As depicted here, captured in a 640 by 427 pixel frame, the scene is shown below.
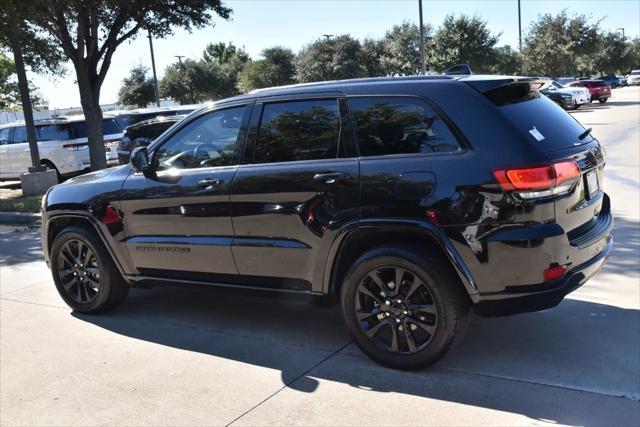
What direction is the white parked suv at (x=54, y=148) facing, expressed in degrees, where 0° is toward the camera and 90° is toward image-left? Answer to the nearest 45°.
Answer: approximately 135°

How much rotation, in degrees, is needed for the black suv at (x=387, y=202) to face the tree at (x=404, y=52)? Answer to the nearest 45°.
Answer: approximately 45° to its right

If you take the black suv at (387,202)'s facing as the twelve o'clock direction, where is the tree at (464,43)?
The tree is roughly at 2 o'clock from the black suv.

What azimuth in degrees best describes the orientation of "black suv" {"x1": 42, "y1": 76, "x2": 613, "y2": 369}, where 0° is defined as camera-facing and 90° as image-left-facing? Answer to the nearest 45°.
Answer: approximately 135°

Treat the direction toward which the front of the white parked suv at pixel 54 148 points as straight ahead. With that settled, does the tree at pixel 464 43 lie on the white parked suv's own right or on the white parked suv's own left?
on the white parked suv's own right

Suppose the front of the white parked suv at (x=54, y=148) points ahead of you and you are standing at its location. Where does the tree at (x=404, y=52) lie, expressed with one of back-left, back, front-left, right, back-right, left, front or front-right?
right

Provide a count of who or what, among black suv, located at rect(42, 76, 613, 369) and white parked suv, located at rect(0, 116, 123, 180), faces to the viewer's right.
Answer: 0

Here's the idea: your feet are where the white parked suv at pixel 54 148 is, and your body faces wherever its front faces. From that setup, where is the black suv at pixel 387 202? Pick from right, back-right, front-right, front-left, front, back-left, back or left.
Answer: back-left
